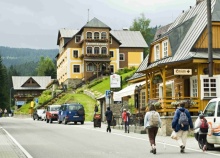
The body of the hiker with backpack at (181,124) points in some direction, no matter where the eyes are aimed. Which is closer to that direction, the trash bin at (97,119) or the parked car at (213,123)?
the trash bin

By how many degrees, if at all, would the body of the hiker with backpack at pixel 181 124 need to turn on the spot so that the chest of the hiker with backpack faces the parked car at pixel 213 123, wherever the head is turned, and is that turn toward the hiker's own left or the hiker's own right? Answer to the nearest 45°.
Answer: approximately 45° to the hiker's own right

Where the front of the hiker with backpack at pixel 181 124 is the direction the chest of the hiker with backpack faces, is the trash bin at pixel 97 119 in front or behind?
in front

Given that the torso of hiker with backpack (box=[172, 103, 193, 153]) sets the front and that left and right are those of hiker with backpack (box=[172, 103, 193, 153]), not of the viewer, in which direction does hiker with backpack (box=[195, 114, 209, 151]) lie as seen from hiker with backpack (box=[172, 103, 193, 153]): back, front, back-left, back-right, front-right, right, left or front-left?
front-right

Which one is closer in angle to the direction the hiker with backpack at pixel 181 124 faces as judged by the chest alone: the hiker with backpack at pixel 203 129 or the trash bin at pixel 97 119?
the trash bin

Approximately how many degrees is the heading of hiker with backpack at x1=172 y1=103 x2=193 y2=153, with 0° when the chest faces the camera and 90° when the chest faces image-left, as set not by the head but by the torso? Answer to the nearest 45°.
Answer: approximately 180°
